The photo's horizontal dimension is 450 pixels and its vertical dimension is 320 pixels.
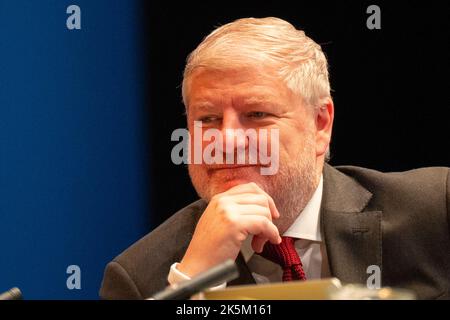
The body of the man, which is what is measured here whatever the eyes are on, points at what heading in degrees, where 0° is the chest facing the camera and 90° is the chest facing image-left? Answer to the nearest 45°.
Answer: approximately 45°

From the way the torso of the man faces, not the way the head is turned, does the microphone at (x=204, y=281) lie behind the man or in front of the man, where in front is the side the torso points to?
in front
